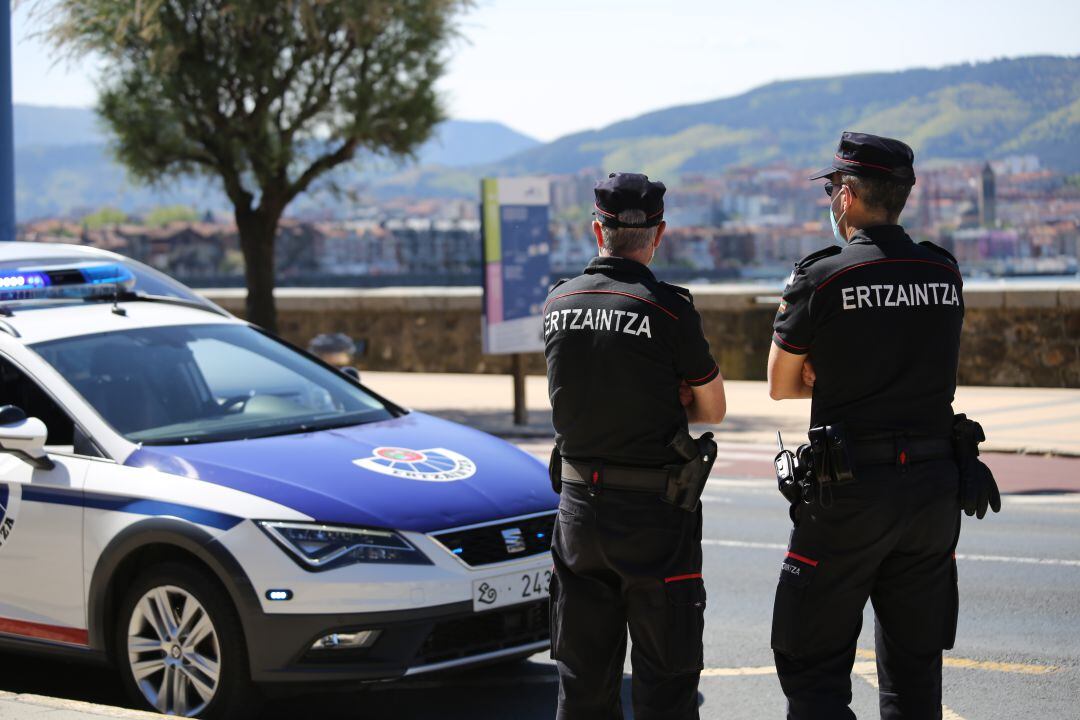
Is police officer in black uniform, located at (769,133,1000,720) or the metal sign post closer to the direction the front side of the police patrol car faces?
the police officer in black uniform

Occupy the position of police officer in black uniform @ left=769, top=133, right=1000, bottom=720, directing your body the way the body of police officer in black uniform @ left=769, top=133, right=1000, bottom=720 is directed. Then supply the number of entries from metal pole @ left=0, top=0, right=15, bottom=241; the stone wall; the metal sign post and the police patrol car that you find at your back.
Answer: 0

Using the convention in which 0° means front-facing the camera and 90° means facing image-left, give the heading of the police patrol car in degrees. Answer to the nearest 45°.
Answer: approximately 315°

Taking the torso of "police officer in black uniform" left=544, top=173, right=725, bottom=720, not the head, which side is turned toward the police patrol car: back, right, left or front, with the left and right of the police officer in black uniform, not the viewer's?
left

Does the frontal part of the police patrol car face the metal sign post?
no

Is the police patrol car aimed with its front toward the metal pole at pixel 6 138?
no

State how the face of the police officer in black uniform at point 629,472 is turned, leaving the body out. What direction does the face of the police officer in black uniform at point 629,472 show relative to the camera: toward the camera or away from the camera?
away from the camera

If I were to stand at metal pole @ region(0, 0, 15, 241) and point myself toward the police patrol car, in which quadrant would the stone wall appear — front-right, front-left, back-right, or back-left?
back-left

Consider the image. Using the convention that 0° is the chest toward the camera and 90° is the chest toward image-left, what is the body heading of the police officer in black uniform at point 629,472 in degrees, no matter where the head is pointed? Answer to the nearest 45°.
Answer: approximately 225°

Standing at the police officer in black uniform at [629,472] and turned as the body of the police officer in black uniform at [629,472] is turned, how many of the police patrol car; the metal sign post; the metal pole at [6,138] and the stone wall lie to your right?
0

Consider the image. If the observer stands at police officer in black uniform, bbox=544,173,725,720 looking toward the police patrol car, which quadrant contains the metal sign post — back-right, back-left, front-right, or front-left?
front-right

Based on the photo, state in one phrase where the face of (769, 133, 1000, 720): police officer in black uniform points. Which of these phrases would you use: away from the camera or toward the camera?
away from the camera

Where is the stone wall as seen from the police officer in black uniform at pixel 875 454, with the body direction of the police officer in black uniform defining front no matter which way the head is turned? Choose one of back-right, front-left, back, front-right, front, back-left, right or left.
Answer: front-right
